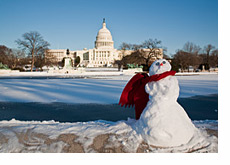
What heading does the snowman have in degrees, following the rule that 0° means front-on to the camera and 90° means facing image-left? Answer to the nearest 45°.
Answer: approximately 0°
